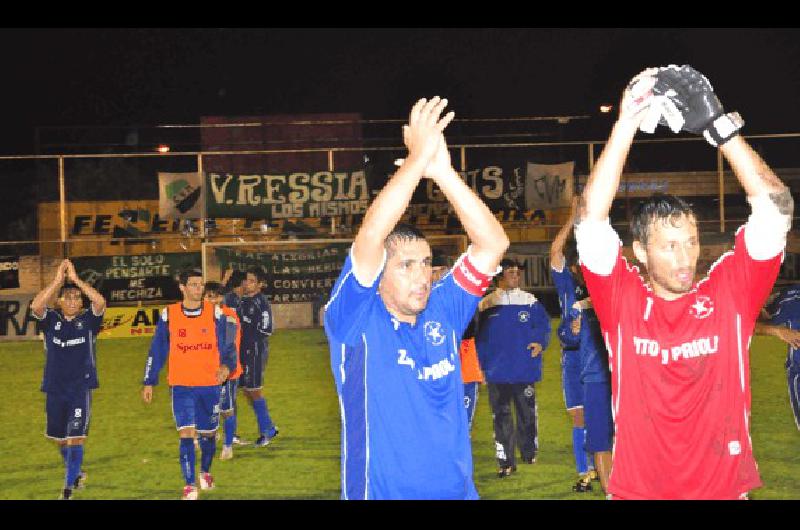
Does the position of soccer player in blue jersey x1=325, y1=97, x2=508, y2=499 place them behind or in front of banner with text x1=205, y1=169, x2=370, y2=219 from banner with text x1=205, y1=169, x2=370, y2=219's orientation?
in front

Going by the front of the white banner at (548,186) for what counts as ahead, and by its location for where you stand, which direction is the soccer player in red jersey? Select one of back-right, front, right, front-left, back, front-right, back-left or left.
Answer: front

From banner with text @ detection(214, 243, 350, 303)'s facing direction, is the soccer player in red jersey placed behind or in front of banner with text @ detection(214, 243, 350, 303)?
in front

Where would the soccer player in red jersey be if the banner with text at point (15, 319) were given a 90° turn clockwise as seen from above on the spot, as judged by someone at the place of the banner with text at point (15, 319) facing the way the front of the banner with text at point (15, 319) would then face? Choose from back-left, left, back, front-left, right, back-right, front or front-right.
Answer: left

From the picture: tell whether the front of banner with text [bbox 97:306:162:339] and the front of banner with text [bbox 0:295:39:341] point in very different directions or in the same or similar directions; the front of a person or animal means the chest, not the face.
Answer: same or similar directions

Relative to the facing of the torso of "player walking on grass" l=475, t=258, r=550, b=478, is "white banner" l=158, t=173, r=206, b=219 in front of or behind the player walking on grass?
behind

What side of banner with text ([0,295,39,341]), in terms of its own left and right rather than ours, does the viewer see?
front

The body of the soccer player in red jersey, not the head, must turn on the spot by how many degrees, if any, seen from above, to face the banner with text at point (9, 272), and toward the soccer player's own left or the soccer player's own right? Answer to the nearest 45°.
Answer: approximately 135° to the soccer player's own right

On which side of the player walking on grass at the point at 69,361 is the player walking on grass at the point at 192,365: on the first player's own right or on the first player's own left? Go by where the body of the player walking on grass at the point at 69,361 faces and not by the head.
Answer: on the first player's own left

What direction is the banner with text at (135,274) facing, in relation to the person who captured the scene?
facing the viewer

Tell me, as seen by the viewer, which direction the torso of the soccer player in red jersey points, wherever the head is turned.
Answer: toward the camera

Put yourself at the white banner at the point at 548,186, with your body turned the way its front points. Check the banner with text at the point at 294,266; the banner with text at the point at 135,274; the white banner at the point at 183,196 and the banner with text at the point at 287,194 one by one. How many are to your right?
4

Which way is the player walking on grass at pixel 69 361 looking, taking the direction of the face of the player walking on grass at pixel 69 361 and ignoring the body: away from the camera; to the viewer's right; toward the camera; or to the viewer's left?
toward the camera

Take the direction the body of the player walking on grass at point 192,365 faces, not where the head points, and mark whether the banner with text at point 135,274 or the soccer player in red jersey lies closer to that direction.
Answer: the soccer player in red jersey

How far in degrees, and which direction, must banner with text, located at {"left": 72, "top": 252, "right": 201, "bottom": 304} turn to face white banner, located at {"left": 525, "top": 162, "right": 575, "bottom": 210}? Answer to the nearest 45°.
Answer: approximately 90° to its left

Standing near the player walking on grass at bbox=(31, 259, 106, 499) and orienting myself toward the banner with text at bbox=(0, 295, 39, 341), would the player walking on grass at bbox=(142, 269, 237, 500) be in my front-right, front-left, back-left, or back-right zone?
back-right

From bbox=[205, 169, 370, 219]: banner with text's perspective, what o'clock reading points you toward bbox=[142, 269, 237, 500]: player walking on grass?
The player walking on grass is roughly at 12 o'clock from the banner with text.

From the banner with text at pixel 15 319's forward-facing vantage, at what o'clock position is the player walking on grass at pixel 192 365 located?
The player walking on grass is roughly at 12 o'clock from the banner with text.
